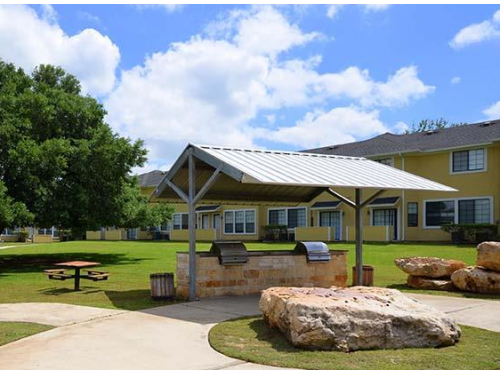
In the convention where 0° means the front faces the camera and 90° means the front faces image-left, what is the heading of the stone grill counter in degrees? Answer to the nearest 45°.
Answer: approximately 0°

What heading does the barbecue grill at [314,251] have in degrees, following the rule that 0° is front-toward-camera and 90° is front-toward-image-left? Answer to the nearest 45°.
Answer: approximately 315°

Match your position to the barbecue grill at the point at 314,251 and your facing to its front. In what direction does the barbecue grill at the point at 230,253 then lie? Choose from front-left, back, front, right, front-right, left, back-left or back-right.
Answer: right

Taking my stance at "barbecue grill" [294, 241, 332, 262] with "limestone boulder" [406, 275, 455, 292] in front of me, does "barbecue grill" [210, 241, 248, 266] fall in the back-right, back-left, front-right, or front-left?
back-right

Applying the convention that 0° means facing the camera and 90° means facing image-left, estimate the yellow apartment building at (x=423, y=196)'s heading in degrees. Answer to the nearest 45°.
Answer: approximately 45°

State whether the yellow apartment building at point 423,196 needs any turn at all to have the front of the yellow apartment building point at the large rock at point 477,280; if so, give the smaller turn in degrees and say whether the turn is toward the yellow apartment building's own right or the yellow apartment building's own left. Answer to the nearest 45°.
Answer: approximately 45° to the yellow apartment building's own left

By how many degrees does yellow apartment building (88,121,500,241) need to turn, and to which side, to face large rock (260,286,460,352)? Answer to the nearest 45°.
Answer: approximately 45° to its left

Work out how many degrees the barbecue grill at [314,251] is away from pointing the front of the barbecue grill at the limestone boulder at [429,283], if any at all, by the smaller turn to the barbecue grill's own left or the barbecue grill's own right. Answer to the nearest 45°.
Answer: approximately 45° to the barbecue grill's own left

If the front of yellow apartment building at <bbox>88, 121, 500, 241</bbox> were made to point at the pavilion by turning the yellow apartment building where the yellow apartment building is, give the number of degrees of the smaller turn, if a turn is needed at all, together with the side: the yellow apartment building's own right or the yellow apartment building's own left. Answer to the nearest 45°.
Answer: approximately 45° to the yellow apartment building's own left
